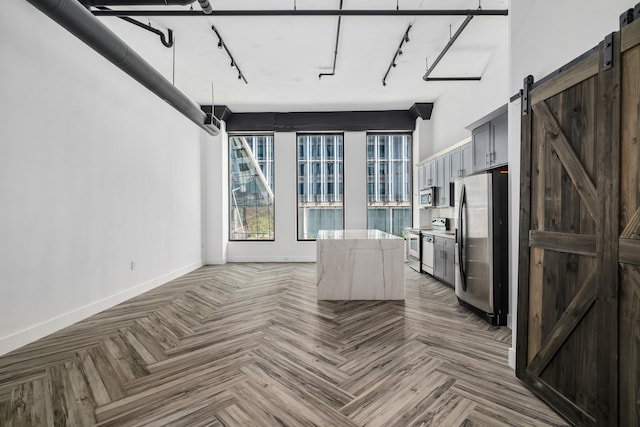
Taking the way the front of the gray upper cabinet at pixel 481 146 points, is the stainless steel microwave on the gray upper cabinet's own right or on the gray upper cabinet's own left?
on the gray upper cabinet's own right

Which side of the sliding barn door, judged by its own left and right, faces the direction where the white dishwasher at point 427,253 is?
right

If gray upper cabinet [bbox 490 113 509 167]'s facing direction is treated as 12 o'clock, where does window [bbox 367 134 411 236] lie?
The window is roughly at 3 o'clock from the gray upper cabinet.

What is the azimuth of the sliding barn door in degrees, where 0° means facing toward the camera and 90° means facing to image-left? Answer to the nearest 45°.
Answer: approximately 45°

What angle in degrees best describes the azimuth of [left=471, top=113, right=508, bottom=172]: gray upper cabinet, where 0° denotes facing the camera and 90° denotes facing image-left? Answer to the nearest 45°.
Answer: approximately 45°
